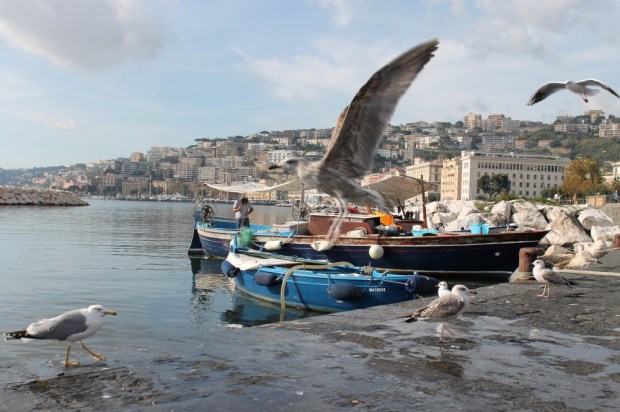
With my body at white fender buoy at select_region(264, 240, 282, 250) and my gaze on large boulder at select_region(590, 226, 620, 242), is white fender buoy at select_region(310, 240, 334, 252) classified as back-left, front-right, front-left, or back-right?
front-right

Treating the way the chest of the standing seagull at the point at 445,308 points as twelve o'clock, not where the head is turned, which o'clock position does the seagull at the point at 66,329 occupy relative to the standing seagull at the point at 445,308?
the seagull at the point at 66,329 is roughly at 5 o'clock from the standing seagull at the point at 445,308.

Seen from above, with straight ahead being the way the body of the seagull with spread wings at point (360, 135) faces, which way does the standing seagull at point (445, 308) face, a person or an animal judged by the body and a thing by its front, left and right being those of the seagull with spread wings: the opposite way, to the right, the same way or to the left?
the opposite way

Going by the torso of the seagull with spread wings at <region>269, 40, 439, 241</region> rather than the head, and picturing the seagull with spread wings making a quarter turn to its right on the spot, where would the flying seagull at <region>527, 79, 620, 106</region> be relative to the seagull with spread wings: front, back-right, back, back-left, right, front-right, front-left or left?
front-right

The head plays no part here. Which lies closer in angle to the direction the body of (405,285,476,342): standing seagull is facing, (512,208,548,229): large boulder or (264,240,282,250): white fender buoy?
the large boulder

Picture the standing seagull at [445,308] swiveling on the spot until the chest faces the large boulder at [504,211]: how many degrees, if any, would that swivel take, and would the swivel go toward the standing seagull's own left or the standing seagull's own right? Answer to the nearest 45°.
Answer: approximately 90° to the standing seagull's own left

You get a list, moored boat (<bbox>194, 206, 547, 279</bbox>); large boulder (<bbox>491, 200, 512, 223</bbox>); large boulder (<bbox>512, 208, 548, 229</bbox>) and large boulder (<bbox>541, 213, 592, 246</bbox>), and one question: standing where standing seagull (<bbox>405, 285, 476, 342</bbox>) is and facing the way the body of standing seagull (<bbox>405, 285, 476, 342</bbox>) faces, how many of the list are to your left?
4

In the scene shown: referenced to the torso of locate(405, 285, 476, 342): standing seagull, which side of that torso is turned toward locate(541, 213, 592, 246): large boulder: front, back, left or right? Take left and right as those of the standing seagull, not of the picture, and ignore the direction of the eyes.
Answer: left

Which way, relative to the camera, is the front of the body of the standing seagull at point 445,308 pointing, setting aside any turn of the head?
to the viewer's right

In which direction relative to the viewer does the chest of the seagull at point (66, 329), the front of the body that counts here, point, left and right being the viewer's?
facing to the right of the viewer

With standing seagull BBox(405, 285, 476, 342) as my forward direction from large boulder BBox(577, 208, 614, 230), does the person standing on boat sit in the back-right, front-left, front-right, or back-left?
front-right

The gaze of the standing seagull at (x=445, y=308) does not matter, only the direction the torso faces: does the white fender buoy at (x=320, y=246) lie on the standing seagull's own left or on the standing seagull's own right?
on the standing seagull's own left

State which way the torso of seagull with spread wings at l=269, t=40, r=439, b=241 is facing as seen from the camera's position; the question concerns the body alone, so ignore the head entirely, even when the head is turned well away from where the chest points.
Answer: to the viewer's left
